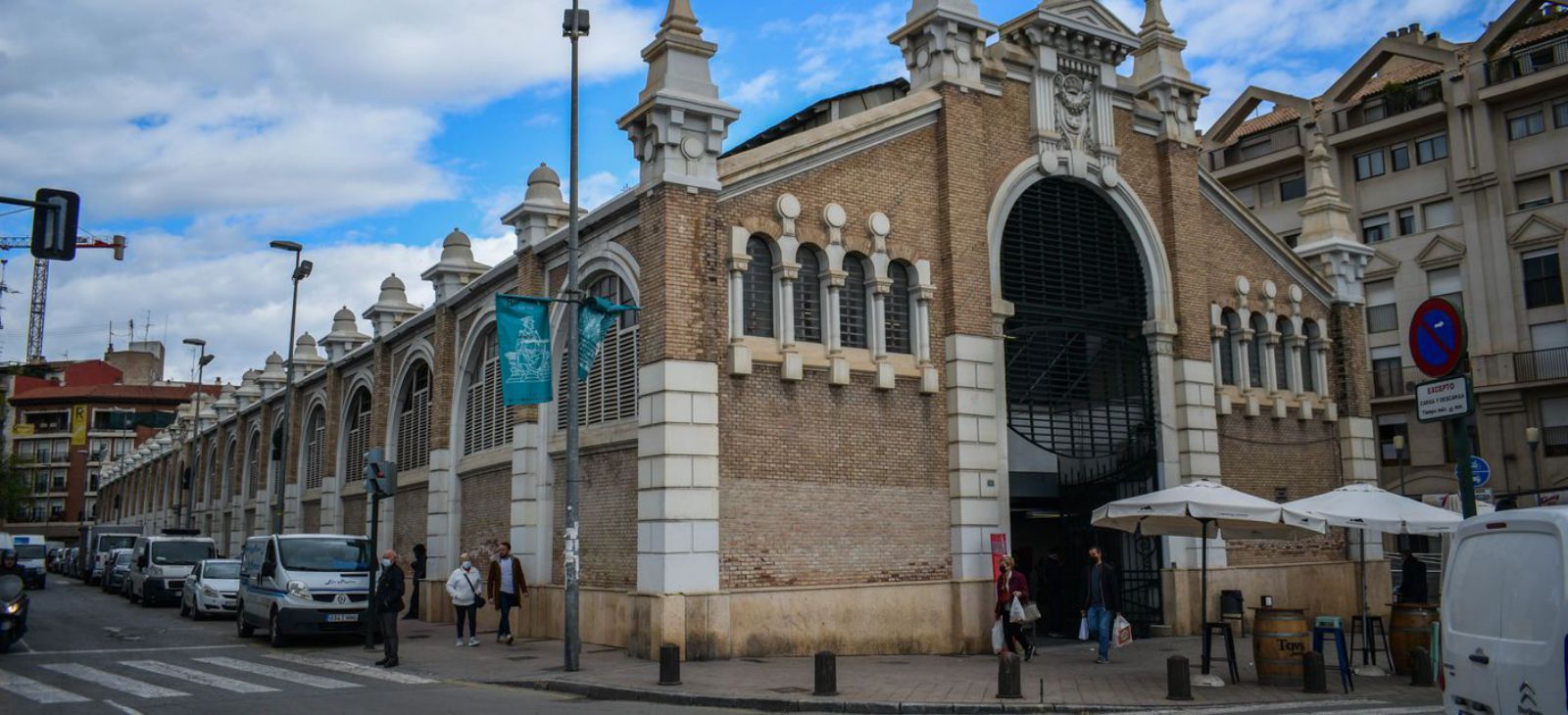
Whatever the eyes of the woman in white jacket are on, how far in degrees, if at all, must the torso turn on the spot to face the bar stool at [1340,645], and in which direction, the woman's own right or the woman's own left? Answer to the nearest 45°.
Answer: approximately 45° to the woman's own left

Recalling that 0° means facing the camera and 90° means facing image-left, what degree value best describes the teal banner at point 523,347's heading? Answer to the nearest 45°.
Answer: approximately 0°

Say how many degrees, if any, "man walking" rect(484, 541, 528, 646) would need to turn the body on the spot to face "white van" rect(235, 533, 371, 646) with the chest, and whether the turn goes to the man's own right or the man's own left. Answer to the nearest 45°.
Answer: approximately 90° to the man's own right

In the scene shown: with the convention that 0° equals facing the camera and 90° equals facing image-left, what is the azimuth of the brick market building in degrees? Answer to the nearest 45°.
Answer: approximately 315°

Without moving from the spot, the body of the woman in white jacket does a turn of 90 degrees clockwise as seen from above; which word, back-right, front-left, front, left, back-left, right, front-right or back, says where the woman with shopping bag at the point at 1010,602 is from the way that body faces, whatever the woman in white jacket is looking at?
back-left

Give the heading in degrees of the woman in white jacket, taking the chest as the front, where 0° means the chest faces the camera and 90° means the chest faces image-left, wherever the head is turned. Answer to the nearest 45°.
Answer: approximately 0°
